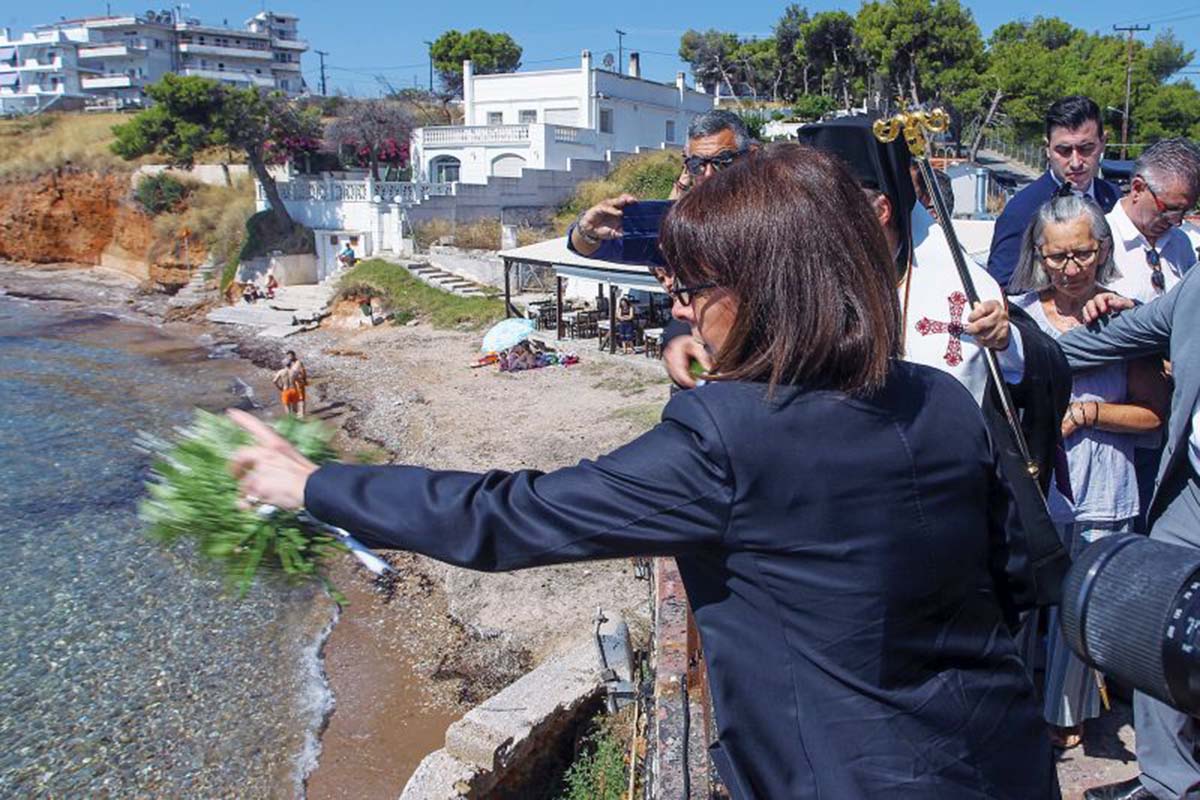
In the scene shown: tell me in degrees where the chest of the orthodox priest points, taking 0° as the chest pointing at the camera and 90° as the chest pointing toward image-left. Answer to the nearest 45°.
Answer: approximately 45°

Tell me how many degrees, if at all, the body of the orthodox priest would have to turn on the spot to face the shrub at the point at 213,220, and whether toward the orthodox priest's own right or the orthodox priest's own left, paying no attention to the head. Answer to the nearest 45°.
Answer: approximately 90° to the orthodox priest's own right

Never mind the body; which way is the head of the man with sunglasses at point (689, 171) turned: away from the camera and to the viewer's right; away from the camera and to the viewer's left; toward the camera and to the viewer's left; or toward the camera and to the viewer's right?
toward the camera and to the viewer's left

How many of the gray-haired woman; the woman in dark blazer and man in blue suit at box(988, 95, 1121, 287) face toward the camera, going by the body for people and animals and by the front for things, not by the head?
2

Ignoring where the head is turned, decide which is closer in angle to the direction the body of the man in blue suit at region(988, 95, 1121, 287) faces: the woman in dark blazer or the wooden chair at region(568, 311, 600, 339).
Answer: the woman in dark blazer

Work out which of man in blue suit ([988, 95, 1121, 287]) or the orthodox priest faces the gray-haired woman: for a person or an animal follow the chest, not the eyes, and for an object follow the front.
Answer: the man in blue suit

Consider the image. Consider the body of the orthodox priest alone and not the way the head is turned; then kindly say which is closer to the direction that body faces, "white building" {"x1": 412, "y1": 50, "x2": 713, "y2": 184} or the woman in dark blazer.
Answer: the woman in dark blazer

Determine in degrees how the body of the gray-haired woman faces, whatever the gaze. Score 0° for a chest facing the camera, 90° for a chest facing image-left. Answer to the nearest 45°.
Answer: approximately 0°

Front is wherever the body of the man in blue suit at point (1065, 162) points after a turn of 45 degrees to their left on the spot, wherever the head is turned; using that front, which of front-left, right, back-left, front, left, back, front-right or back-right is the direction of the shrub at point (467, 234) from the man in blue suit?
back

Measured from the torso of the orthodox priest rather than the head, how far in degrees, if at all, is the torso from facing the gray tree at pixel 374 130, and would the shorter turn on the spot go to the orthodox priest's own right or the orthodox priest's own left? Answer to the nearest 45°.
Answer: approximately 90° to the orthodox priest's own right

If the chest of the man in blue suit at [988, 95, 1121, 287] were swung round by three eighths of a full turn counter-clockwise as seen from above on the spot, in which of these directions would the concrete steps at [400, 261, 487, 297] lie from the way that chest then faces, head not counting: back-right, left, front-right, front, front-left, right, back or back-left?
left

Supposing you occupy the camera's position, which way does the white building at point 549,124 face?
facing the viewer and to the left of the viewer

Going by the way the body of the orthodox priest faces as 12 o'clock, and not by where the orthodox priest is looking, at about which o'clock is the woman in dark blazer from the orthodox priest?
The woman in dark blazer is roughly at 11 o'clock from the orthodox priest.
